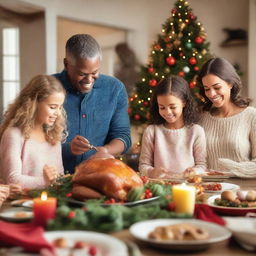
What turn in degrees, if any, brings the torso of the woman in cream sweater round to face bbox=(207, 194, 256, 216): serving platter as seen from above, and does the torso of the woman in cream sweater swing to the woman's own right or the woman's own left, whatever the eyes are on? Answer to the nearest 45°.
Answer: approximately 45° to the woman's own left

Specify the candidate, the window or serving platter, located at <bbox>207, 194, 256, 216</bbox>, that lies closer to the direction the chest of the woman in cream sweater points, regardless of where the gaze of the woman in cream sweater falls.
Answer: the serving platter

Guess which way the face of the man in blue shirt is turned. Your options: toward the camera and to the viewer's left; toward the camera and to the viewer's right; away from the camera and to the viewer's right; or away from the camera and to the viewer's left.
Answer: toward the camera and to the viewer's right

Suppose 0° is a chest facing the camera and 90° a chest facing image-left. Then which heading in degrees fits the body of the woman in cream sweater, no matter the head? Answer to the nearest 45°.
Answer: approximately 45°

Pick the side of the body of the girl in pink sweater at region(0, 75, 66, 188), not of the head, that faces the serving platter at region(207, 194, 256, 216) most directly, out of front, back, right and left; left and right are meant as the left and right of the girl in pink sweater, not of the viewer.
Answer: front

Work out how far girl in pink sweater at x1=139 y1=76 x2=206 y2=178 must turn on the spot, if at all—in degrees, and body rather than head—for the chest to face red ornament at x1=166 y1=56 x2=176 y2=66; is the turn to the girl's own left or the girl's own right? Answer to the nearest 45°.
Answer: approximately 180°

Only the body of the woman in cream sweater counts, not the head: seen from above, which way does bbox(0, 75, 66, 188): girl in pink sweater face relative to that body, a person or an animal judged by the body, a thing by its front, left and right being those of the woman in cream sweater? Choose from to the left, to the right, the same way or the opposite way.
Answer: to the left

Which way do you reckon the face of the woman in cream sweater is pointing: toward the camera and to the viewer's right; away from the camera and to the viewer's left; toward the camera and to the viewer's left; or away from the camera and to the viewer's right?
toward the camera and to the viewer's left

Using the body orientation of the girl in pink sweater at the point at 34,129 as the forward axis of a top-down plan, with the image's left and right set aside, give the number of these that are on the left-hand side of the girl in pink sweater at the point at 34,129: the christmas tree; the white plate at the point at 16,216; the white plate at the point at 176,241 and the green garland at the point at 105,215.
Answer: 1

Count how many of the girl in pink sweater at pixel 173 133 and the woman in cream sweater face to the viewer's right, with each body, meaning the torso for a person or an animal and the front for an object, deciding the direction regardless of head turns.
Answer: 0

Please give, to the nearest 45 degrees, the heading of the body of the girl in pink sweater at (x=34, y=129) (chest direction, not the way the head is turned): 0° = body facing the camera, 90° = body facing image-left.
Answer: approximately 315°

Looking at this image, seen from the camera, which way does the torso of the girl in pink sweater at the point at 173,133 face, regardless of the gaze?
toward the camera

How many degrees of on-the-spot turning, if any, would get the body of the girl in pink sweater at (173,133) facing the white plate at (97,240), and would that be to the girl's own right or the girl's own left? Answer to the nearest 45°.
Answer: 0° — they already face it
